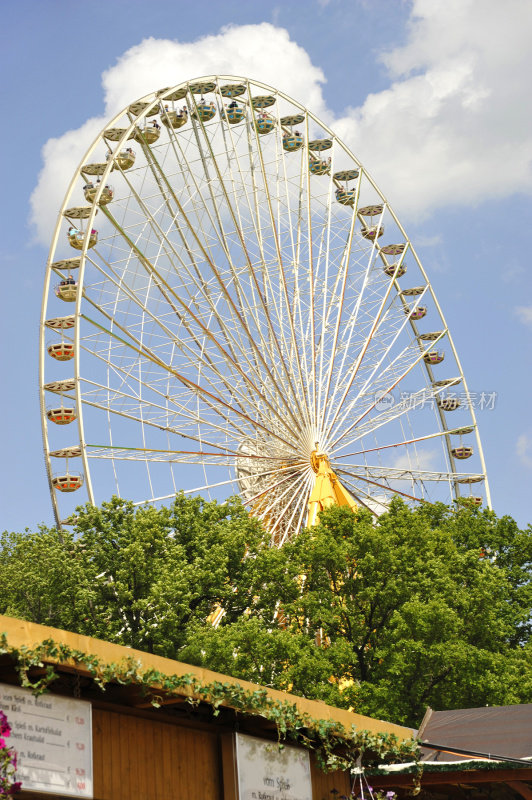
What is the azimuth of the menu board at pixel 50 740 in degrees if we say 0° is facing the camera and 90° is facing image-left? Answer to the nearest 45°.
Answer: approximately 315°

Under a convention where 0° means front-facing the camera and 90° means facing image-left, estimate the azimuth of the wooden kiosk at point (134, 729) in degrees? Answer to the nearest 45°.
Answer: approximately 315°

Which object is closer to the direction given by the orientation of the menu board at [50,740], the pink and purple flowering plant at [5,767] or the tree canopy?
the pink and purple flowering plant

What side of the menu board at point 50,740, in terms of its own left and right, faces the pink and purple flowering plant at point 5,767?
right

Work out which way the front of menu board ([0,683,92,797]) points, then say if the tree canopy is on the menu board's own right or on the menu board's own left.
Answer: on the menu board's own left

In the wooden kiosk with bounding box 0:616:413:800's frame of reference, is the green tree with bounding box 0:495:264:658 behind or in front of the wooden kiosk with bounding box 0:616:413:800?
behind

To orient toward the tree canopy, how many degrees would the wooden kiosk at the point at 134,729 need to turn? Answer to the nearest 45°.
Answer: approximately 135° to its left

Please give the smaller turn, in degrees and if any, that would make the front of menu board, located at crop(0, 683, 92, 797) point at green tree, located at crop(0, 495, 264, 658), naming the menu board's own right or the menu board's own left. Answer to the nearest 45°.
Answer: approximately 135° to the menu board's own left
